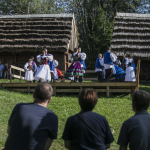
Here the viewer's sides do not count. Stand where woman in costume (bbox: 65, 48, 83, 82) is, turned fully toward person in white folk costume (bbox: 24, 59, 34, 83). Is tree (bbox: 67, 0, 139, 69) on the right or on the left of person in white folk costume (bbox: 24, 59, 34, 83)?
right

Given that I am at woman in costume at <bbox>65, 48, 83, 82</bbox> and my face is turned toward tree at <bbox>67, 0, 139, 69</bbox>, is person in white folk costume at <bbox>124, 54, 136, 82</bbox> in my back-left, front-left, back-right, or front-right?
front-right

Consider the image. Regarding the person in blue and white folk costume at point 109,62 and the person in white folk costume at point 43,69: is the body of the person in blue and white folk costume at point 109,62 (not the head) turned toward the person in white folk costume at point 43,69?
no

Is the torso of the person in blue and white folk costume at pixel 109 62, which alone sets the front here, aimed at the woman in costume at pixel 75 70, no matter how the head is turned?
no
